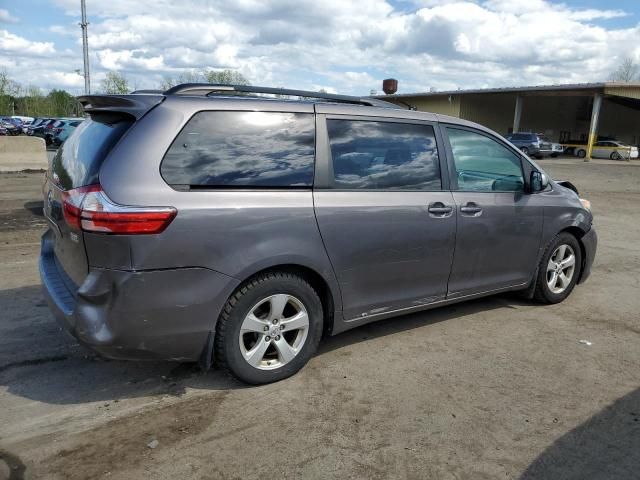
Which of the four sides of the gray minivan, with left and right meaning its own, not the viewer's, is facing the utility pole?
left

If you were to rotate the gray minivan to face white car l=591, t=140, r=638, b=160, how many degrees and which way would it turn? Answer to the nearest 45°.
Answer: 0° — it already faces it

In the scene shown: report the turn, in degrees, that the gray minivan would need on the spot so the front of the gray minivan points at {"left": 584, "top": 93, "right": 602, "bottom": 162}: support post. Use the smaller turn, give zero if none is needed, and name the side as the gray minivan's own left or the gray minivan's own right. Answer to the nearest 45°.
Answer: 0° — it already faces it

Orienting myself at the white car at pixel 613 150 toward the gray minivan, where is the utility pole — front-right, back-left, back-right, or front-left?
front-right

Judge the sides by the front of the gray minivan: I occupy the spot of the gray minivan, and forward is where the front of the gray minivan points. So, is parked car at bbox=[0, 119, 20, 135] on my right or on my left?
on my left

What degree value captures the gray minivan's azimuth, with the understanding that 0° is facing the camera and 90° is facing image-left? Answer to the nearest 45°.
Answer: approximately 225°

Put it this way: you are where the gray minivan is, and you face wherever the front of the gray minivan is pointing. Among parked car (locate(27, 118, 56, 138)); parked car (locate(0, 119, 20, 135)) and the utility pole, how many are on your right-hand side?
0

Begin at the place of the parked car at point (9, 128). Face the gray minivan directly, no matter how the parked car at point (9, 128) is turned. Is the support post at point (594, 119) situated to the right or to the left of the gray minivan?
left

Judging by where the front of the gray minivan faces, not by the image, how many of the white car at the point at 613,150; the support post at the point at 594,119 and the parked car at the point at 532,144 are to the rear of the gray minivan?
0

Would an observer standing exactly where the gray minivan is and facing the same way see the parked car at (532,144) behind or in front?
in front

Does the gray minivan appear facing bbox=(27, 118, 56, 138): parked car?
no
